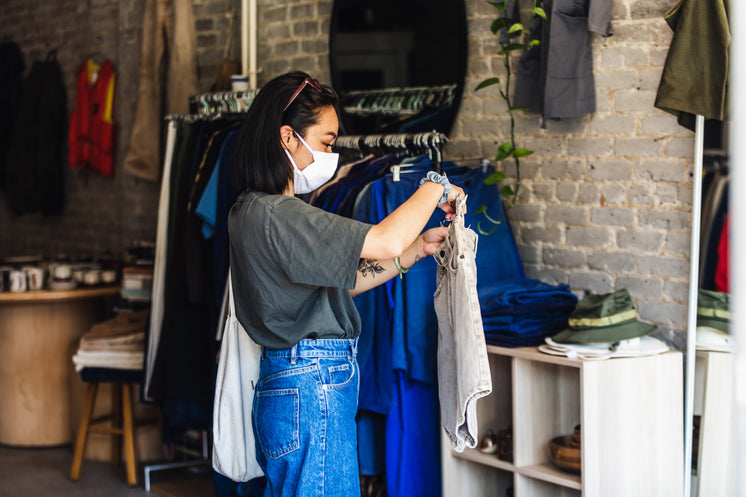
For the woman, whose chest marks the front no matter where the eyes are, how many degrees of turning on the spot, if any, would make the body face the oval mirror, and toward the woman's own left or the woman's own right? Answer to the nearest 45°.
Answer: approximately 90° to the woman's own left

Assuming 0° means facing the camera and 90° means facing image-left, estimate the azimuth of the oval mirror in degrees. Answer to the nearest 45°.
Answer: approximately 0°

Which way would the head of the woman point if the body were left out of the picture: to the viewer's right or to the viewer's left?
to the viewer's right

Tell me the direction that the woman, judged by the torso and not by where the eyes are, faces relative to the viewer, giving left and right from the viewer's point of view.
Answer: facing to the right of the viewer

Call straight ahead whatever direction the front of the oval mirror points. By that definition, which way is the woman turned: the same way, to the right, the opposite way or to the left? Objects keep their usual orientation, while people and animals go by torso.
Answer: to the left

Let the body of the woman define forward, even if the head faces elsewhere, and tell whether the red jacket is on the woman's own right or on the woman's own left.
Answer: on the woman's own left

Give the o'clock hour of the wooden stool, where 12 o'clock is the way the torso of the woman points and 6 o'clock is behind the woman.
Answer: The wooden stool is roughly at 8 o'clock from the woman.

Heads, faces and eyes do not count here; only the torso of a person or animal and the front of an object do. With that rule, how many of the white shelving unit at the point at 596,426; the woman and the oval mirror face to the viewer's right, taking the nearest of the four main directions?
1

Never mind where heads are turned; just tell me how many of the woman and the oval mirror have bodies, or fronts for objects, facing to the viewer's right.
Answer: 1
